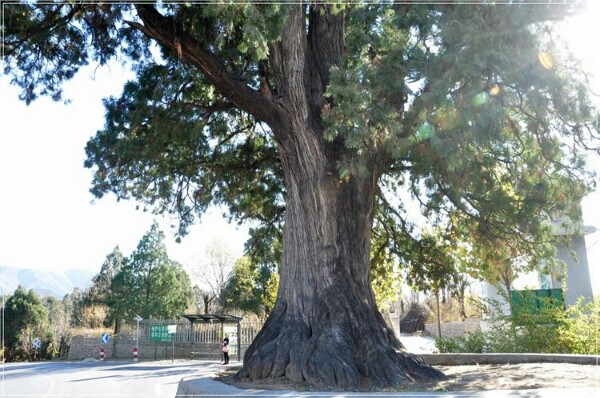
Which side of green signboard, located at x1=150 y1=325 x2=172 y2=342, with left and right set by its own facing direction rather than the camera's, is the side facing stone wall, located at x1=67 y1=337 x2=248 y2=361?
back

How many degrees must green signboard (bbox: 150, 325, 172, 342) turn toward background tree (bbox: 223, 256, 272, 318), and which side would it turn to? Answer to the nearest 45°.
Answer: approximately 135° to its left

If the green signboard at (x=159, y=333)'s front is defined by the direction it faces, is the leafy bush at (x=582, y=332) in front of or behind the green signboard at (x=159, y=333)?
in front

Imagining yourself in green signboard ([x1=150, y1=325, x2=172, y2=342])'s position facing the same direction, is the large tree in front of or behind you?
in front

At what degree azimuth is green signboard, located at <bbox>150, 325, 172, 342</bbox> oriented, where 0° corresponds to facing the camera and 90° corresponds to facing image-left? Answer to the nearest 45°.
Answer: approximately 0°

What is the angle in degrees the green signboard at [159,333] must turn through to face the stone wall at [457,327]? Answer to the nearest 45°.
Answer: approximately 90° to its left

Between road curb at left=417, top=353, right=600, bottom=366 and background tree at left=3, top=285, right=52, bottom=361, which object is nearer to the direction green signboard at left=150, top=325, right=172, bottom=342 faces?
the road curb

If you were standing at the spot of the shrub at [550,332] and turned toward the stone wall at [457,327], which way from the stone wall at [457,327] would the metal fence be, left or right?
left

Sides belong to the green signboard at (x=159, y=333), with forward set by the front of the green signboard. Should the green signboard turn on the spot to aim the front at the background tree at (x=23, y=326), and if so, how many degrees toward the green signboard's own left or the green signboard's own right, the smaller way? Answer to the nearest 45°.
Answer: approximately 135° to the green signboard's own right

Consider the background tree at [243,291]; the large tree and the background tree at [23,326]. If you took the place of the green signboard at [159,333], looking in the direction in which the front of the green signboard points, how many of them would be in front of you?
1
